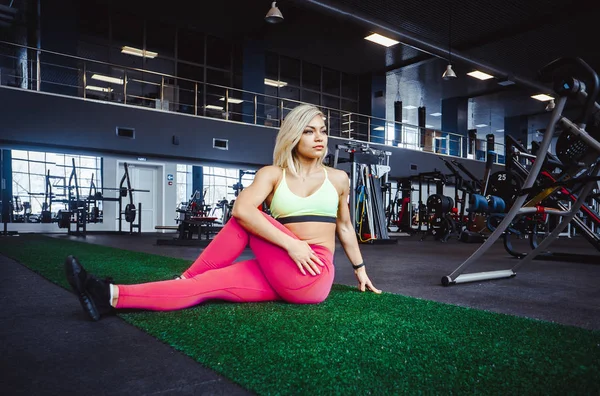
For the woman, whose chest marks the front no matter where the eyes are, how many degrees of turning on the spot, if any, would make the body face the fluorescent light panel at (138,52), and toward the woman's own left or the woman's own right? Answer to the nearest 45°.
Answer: approximately 180°

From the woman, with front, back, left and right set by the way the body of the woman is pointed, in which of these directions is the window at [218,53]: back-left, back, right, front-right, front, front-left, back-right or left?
back

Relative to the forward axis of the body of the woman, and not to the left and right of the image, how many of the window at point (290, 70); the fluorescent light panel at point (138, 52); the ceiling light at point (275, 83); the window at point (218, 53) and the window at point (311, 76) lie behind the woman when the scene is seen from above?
5

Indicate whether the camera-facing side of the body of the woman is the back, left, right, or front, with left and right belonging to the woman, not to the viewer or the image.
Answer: front

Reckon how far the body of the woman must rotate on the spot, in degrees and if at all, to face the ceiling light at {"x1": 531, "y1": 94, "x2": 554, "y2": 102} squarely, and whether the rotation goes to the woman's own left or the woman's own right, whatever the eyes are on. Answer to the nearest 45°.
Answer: approximately 135° to the woman's own left

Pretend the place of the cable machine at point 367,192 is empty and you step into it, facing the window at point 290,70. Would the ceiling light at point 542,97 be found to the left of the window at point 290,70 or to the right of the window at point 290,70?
right

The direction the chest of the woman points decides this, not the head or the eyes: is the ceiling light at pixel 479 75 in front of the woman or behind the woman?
behind

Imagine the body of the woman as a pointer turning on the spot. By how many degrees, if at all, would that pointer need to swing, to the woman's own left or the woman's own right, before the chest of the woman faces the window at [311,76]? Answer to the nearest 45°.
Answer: approximately 180°

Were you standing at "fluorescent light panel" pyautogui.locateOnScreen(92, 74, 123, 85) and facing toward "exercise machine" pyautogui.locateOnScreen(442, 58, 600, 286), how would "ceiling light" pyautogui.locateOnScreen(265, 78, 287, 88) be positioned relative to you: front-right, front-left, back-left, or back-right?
front-left

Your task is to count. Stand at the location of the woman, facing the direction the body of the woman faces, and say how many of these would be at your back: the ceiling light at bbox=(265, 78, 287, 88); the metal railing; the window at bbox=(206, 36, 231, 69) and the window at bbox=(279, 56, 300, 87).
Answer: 4

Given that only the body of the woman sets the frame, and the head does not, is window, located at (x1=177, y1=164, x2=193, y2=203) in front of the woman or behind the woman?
behind

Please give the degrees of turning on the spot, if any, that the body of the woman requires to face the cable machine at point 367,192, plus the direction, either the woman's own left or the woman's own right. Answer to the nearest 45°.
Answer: approximately 135° to the woman's own left

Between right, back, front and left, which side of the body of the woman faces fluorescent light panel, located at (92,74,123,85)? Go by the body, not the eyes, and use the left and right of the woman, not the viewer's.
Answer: back

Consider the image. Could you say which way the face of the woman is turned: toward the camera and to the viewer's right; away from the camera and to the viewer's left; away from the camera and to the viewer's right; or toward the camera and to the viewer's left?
toward the camera and to the viewer's right
